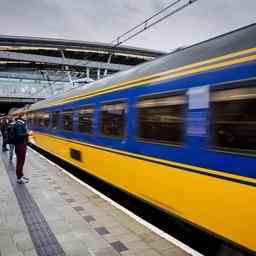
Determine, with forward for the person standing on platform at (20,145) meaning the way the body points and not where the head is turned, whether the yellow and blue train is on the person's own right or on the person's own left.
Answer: on the person's own right
